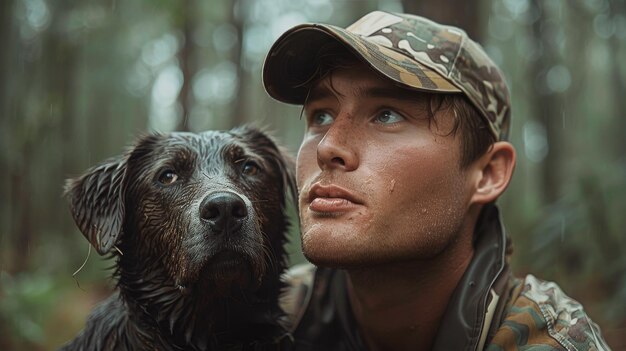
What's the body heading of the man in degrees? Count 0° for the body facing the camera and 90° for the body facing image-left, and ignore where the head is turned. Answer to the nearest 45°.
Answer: approximately 45°

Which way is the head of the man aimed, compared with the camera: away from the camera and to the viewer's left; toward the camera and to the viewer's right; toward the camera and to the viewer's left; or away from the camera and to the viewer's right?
toward the camera and to the viewer's left

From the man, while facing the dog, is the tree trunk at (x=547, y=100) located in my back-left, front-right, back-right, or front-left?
back-right

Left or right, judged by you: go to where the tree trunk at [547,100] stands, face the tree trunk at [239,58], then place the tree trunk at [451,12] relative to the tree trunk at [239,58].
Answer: left

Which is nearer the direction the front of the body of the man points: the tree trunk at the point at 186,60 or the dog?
the dog

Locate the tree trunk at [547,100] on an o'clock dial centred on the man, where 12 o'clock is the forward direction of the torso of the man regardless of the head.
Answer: The tree trunk is roughly at 5 o'clock from the man.

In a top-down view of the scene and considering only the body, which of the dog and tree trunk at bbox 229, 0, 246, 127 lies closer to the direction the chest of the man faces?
the dog

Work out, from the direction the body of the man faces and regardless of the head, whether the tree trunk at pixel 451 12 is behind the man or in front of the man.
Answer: behind

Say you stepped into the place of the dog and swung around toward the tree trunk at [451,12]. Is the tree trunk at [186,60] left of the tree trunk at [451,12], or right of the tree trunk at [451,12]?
left
